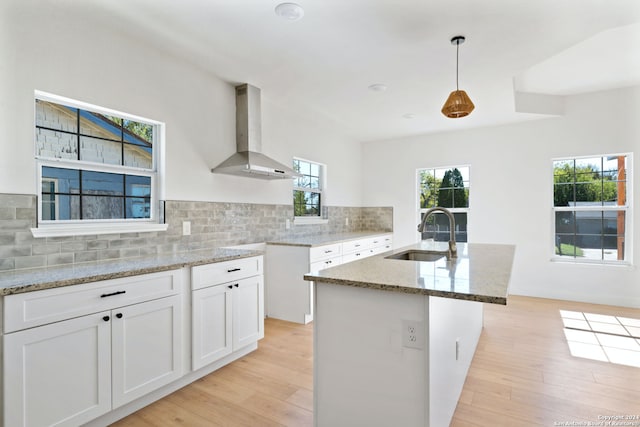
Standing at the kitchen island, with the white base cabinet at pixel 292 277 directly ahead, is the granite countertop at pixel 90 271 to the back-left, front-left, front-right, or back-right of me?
front-left

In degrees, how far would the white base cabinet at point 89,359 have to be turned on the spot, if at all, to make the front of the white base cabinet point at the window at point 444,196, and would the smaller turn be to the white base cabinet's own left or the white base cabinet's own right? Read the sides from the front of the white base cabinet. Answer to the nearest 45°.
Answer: approximately 45° to the white base cabinet's own left

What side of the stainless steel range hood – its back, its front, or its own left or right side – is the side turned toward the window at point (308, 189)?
left

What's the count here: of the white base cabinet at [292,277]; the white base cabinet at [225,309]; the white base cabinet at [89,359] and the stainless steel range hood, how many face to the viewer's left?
0

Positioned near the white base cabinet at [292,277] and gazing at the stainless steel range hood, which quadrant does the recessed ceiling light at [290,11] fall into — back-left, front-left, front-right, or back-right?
front-left

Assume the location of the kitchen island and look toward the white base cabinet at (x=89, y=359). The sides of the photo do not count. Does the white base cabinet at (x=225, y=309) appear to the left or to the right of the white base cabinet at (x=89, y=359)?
right

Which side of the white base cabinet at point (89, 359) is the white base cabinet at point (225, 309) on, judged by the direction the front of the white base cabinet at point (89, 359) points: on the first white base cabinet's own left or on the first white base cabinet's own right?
on the first white base cabinet's own left

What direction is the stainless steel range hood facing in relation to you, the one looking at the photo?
facing the viewer and to the right of the viewer

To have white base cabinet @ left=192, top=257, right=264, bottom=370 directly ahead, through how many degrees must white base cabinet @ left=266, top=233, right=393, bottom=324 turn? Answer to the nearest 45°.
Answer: approximately 45° to its right

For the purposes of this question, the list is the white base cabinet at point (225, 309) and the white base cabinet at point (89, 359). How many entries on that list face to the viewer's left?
0

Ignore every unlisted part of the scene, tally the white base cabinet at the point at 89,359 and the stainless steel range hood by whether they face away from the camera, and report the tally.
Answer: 0

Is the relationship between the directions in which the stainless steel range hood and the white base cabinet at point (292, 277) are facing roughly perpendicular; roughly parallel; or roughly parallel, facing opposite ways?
roughly parallel
